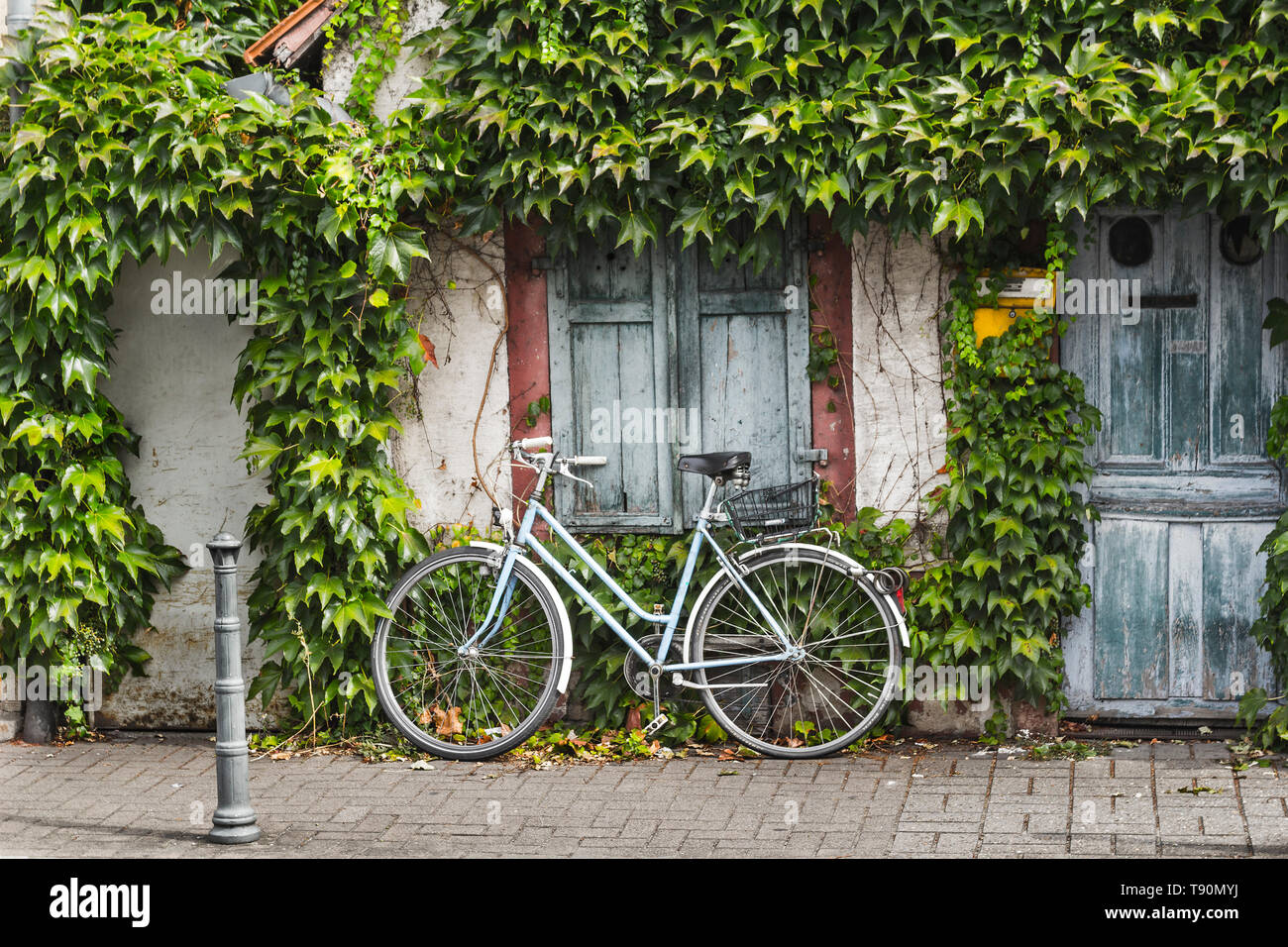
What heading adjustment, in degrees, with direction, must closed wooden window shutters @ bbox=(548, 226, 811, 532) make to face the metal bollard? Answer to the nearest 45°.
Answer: approximately 45° to its right

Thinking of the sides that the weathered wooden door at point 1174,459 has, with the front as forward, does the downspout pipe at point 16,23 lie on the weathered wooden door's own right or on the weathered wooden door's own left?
on the weathered wooden door's own right

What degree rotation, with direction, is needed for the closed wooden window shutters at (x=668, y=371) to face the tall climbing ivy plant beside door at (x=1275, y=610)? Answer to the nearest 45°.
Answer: approximately 90° to its left

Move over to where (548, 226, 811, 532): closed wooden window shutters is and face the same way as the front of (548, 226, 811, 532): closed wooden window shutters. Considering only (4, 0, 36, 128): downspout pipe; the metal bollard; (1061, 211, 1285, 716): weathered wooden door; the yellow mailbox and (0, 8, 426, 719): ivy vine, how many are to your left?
2

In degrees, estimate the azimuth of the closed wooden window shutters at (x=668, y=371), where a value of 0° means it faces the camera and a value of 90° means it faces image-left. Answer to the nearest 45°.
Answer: approximately 0°

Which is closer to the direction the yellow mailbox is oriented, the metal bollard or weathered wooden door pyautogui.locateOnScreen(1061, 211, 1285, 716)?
the metal bollard

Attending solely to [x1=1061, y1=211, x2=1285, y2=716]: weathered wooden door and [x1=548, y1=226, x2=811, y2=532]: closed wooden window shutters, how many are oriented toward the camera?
2

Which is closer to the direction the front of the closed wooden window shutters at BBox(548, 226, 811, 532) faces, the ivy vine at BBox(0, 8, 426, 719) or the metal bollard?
the metal bollard

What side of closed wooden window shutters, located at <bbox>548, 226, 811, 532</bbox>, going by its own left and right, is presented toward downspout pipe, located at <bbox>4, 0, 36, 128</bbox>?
right

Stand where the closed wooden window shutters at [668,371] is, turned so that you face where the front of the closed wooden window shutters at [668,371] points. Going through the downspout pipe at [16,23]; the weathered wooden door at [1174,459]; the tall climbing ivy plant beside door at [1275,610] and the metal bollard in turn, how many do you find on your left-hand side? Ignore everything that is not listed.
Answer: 2
